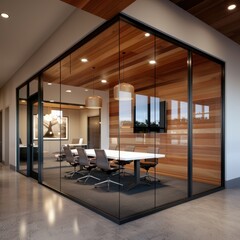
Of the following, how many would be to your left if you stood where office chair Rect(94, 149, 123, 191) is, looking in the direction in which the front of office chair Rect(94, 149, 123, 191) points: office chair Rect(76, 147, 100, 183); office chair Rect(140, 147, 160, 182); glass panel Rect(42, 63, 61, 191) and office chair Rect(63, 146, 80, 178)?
3

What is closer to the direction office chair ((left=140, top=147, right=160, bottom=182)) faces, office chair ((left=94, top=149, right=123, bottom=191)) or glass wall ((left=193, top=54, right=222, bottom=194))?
the office chair

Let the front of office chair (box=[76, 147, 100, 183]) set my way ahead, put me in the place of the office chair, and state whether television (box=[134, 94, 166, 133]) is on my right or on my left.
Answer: on my right

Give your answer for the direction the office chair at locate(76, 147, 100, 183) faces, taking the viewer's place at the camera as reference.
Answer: facing away from the viewer and to the right of the viewer

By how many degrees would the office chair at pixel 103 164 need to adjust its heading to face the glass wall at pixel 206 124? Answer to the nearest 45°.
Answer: approximately 45° to its right

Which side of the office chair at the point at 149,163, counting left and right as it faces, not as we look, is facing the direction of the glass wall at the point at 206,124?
back

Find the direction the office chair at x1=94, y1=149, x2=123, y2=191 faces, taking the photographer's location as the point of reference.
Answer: facing away from the viewer and to the right of the viewer

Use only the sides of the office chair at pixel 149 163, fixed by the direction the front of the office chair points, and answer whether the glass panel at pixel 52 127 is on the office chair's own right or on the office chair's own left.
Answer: on the office chair's own right

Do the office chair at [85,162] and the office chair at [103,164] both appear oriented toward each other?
no

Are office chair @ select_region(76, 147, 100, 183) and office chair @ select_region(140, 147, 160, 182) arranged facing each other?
no

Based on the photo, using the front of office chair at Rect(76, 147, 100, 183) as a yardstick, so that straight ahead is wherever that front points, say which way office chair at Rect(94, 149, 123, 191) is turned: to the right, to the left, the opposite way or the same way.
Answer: the same way

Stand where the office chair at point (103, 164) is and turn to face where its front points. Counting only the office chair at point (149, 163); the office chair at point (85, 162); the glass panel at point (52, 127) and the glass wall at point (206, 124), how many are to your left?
2

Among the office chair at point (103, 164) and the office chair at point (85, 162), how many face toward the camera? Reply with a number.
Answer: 0
